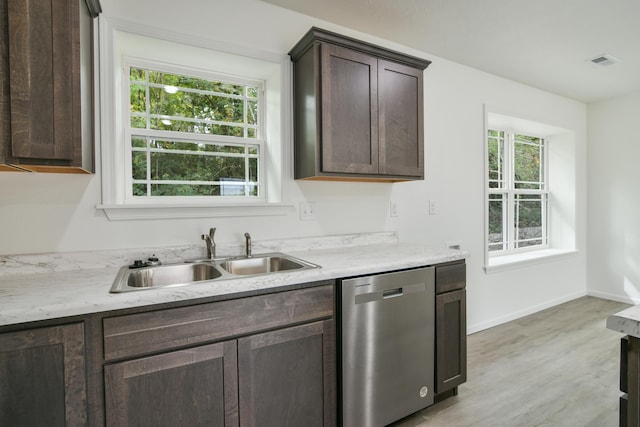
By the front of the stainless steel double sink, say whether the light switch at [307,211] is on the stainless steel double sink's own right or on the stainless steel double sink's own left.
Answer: on the stainless steel double sink's own left

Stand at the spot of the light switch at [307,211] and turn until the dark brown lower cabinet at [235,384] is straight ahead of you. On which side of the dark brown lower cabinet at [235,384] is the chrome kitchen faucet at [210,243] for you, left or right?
right

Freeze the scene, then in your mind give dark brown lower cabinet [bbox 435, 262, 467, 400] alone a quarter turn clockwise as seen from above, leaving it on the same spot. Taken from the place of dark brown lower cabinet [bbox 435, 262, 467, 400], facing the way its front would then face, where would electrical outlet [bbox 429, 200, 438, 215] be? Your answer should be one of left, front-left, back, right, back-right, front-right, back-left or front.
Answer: back-right

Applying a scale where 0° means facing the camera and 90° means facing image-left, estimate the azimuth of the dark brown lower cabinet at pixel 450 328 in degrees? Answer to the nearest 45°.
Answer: approximately 315°

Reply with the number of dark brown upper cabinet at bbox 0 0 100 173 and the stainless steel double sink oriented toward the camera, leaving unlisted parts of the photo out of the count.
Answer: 2

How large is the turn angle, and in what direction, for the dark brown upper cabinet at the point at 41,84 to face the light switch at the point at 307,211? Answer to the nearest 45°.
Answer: approximately 90° to its left

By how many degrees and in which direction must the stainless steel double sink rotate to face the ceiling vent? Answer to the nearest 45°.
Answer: approximately 90° to its left

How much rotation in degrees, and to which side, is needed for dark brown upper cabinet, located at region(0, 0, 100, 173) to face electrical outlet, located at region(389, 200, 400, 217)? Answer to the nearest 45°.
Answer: approximately 90° to its left
